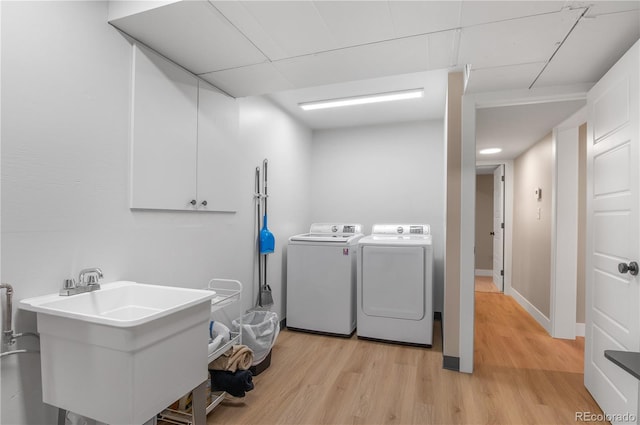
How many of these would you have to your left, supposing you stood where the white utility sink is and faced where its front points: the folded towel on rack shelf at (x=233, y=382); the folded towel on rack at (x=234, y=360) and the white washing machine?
3

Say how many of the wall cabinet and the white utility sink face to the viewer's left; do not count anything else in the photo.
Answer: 0

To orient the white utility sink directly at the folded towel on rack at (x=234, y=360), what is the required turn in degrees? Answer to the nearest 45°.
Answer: approximately 90° to its left

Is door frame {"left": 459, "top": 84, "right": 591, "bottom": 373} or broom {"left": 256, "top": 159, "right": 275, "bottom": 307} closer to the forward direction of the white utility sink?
the door frame

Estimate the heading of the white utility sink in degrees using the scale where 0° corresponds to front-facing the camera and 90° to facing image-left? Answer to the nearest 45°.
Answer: approximately 315°

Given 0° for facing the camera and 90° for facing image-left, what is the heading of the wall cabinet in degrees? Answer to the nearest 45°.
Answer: approximately 315°

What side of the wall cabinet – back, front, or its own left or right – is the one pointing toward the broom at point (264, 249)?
left

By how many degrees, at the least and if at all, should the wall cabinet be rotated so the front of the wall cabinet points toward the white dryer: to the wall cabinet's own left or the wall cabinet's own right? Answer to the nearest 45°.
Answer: approximately 45° to the wall cabinet's own left

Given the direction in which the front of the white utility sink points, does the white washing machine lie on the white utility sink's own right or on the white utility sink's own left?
on the white utility sink's own left

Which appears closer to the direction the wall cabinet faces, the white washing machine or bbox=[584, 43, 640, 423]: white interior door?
the white interior door
